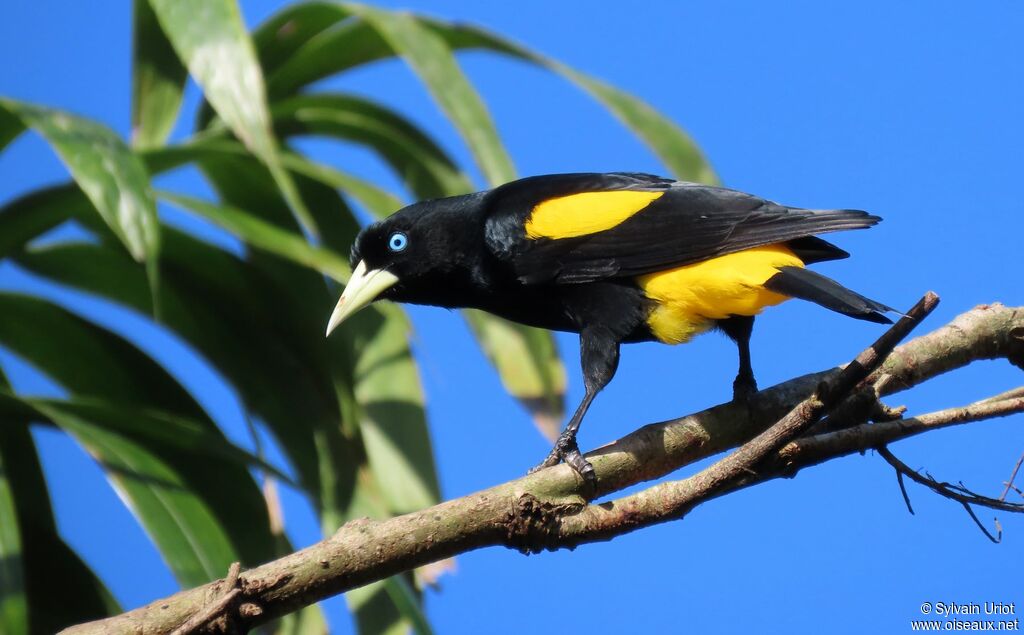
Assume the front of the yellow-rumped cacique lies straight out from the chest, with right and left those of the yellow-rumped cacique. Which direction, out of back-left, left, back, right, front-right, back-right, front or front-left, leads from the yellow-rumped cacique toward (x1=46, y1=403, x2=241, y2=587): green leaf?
front

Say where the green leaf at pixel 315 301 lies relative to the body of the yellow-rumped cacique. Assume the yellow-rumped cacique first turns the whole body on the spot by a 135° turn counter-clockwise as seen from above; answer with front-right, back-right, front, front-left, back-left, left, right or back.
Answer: back

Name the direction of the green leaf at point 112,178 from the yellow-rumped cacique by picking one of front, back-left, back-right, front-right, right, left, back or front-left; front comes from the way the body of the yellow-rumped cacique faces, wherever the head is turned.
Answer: front

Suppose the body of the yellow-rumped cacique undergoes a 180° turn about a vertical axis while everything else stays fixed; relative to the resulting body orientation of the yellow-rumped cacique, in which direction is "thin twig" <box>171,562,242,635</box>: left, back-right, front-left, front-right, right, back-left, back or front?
back-right

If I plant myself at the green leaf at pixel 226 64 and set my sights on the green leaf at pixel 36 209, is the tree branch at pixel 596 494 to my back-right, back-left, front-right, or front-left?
back-left

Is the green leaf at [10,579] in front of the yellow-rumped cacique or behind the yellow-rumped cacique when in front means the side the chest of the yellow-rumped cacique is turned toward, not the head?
in front

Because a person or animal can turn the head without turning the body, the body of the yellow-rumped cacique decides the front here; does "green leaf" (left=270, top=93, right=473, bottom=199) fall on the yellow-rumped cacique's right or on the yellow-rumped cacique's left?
on the yellow-rumped cacique's right

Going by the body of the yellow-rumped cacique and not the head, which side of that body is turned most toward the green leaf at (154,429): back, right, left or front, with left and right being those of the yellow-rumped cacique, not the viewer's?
front

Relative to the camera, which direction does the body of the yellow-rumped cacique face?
to the viewer's left

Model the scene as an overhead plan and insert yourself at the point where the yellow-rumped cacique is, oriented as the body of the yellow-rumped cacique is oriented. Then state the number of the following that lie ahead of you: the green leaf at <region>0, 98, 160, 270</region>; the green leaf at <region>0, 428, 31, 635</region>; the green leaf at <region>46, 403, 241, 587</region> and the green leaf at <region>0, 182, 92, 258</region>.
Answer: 4
